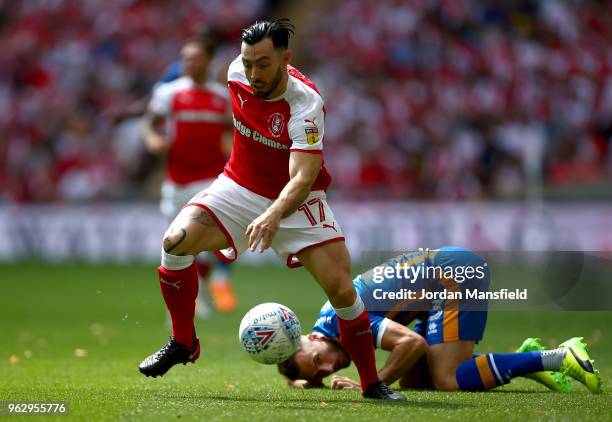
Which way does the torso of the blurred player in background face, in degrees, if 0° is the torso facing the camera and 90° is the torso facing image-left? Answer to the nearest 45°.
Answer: approximately 0°

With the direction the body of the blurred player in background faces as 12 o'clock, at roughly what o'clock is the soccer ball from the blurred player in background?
The soccer ball is roughly at 12 o'clock from the blurred player in background.
